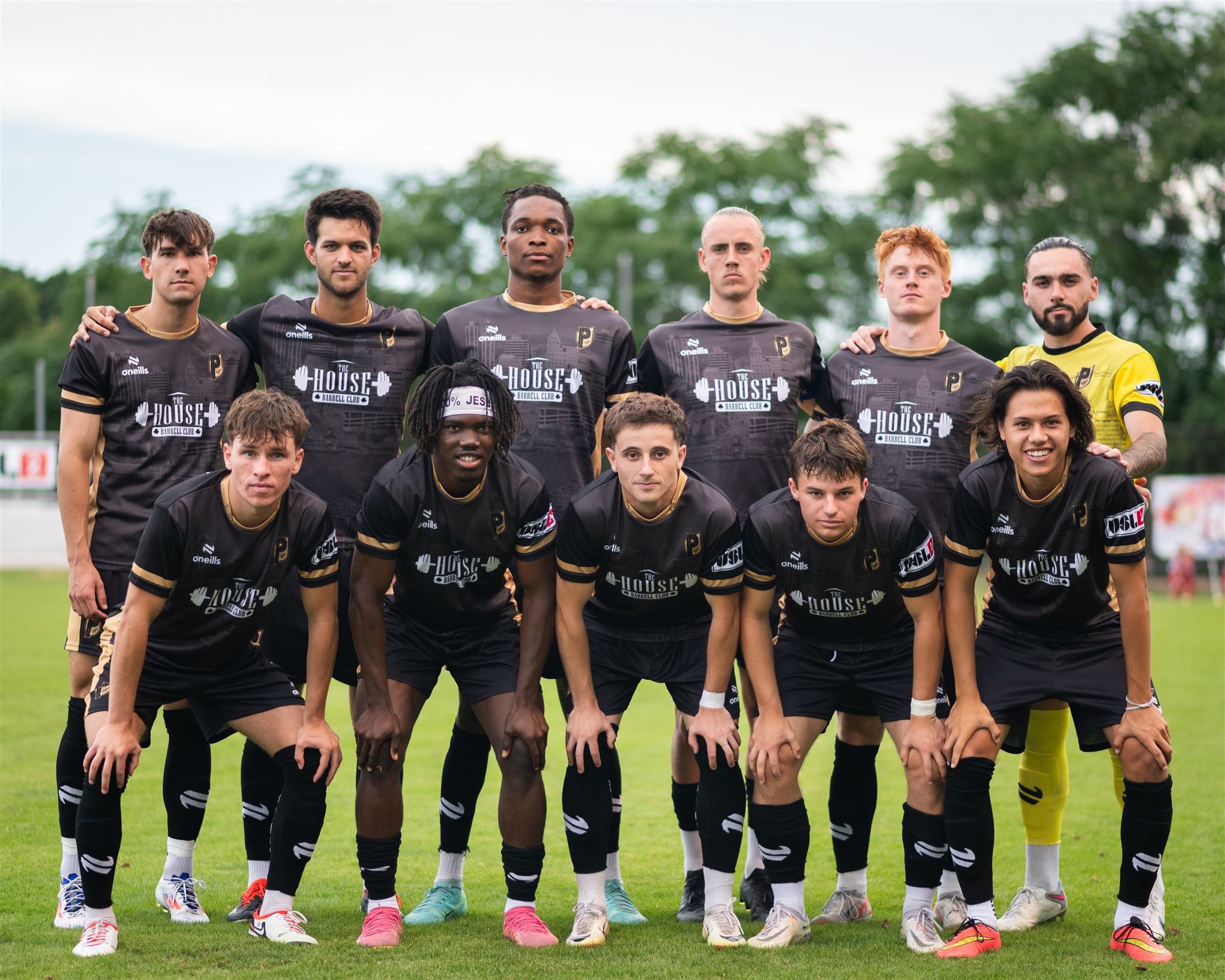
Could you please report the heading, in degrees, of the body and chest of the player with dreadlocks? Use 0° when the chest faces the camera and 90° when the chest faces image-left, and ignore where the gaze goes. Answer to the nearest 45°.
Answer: approximately 0°
